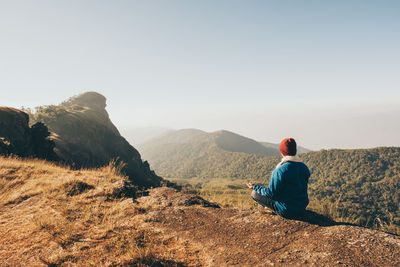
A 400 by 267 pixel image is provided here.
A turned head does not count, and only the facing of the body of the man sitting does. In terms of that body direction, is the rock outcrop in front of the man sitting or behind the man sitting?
in front

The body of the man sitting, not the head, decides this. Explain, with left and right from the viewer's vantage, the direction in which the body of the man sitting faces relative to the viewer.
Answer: facing away from the viewer and to the left of the viewer

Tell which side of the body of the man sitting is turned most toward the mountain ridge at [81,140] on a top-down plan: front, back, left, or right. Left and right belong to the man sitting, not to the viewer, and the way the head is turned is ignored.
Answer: front
